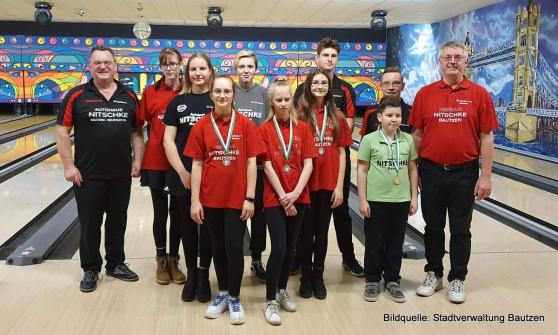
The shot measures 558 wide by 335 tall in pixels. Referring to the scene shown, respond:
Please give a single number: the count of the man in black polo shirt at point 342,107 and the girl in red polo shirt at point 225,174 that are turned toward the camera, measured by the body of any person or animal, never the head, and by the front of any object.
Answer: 2

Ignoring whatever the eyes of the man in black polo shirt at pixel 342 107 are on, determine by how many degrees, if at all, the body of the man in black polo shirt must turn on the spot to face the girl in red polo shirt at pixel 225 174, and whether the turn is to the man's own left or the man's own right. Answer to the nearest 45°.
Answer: approximately 45° to the man's own right

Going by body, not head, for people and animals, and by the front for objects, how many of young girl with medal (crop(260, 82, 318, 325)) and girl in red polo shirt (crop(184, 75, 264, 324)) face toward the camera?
2

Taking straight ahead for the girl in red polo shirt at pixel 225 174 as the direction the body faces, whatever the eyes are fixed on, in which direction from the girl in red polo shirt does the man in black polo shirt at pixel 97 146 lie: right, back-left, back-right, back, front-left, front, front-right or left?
back-right

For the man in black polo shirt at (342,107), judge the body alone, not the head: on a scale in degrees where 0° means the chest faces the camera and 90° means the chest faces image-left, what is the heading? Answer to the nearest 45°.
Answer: approximately 0°

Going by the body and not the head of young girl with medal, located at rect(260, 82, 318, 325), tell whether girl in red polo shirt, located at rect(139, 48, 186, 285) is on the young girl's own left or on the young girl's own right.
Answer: on the young girl's own right

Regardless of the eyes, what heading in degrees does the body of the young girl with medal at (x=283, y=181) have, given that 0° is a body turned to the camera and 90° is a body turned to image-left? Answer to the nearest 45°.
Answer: approximately 0°

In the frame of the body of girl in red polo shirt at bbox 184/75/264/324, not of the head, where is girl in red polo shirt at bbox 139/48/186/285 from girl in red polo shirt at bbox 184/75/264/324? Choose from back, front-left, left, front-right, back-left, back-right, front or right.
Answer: back-right

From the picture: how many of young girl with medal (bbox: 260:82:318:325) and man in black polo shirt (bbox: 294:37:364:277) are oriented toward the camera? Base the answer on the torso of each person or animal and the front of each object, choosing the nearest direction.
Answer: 2
